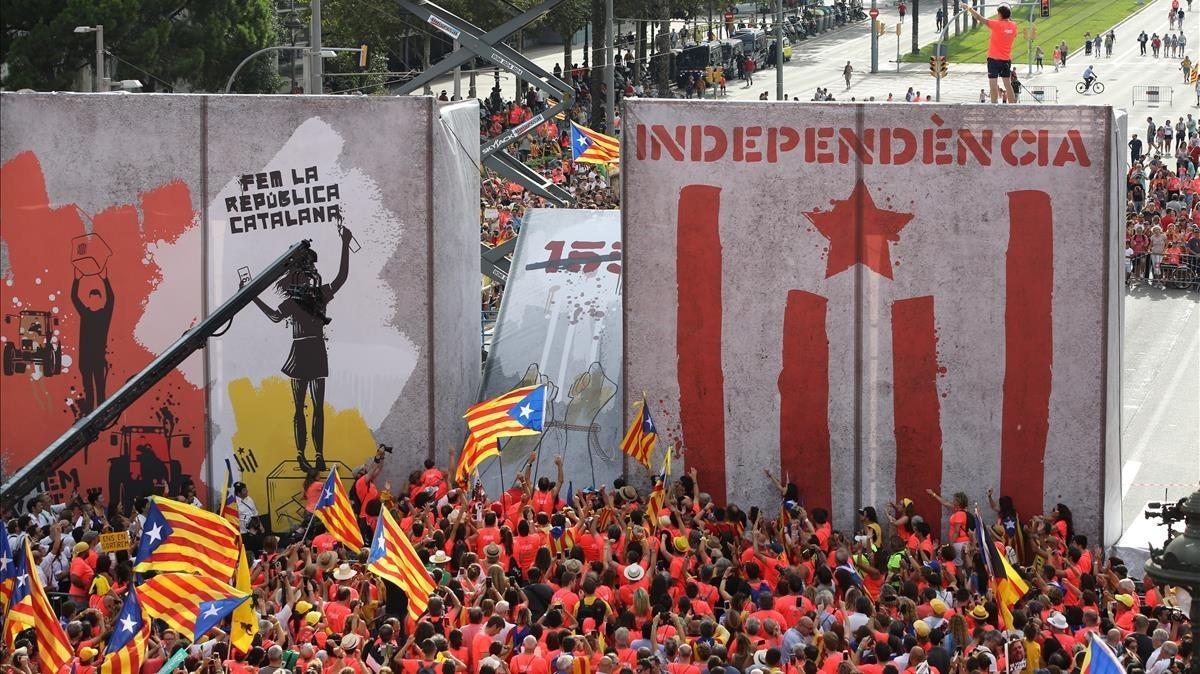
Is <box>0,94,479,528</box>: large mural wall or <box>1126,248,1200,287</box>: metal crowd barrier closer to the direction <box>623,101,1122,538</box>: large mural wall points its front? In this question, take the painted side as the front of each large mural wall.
the large mural wall

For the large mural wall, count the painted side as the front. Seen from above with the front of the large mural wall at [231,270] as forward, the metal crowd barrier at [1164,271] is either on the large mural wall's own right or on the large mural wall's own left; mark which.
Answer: on the large mural wall's own left

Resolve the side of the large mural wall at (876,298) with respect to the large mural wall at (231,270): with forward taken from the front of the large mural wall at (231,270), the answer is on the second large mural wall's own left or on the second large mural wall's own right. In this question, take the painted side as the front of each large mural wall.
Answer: on the second large mural wall's own left

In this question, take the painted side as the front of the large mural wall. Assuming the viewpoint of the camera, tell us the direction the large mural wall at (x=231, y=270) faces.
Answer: facing the viewer

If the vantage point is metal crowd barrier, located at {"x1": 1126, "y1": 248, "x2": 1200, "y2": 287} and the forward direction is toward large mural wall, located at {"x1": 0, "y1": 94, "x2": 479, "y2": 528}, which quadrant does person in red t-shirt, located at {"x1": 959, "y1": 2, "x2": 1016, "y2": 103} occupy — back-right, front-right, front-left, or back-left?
front-left

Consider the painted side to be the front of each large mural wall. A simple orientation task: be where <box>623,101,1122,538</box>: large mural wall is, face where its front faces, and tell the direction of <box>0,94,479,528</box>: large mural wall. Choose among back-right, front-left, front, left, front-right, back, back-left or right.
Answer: right

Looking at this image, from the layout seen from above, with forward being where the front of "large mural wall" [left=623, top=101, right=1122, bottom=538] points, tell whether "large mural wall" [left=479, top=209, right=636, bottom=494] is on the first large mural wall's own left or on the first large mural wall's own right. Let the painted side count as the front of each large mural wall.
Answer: on the first large mural wall's own right

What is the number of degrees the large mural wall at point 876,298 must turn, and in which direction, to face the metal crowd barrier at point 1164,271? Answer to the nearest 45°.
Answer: approximately 180°

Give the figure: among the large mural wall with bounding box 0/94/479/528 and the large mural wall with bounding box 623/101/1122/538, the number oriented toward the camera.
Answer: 2

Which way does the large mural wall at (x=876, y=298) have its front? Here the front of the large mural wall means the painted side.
toward the camera
